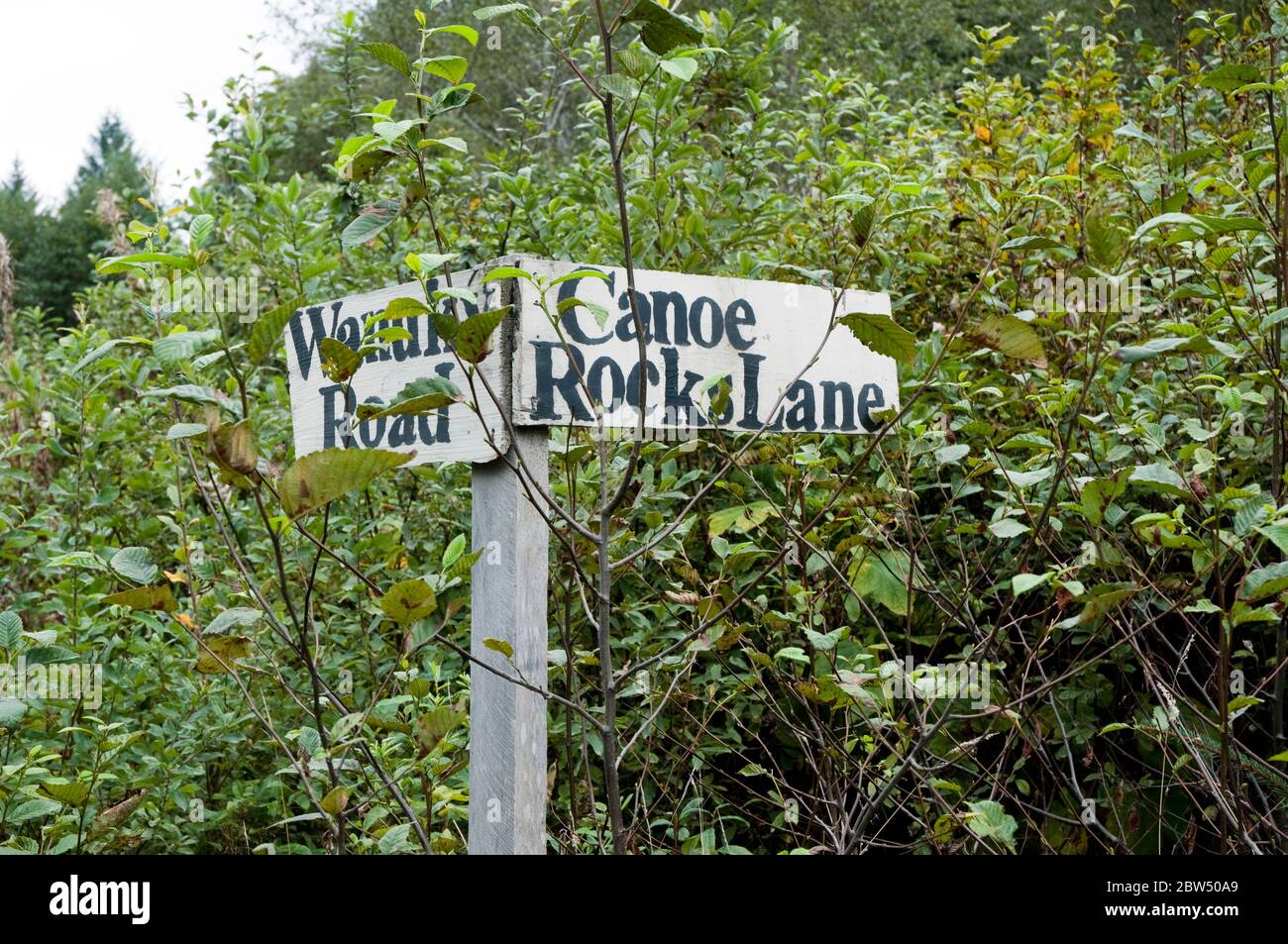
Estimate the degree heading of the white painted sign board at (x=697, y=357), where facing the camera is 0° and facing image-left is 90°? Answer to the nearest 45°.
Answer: approximately 315°
